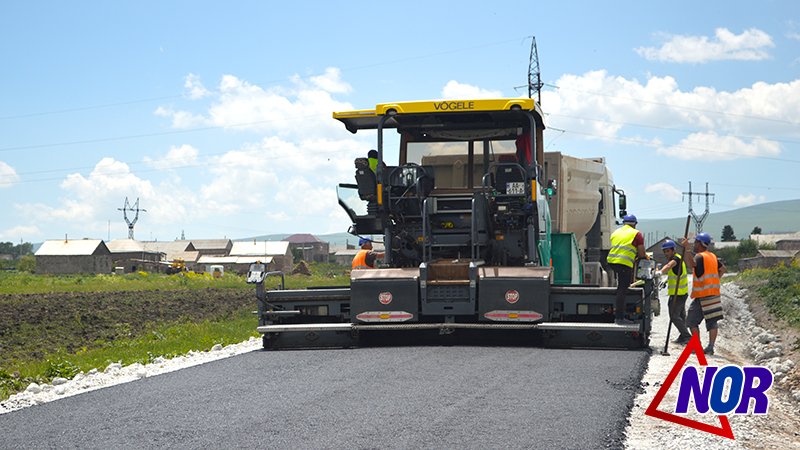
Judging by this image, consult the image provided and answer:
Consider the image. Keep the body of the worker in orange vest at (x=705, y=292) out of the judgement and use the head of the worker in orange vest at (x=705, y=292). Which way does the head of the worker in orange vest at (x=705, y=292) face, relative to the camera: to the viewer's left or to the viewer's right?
to the viewer's left
